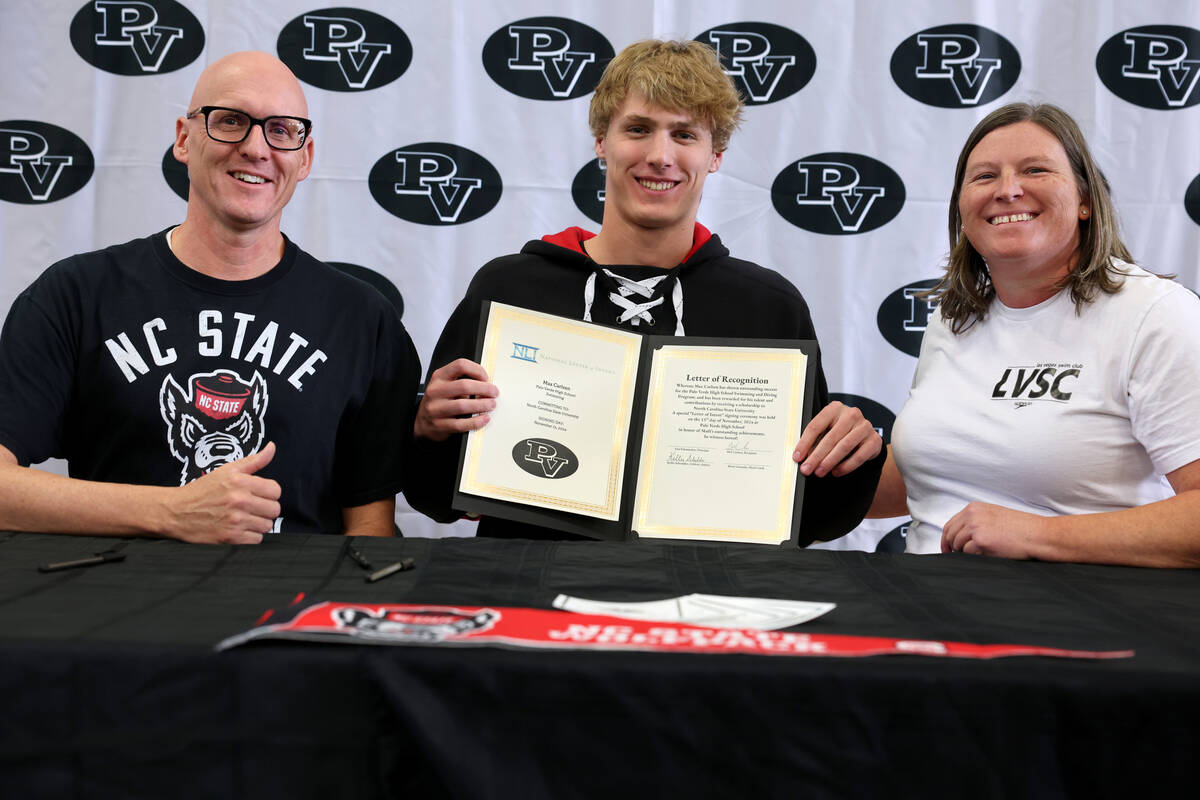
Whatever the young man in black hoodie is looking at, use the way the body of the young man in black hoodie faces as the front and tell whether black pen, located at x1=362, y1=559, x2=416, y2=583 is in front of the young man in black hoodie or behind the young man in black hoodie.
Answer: in front

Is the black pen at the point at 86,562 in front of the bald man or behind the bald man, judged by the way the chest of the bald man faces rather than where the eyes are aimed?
in front

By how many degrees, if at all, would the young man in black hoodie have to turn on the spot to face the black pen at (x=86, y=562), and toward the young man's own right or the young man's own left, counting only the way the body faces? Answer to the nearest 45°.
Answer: approximately 45° to the young man's own right

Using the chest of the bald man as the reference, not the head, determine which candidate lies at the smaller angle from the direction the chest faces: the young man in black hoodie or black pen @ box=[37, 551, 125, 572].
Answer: the black pen

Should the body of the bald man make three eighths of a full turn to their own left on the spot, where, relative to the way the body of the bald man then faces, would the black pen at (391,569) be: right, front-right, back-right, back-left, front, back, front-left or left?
back-right

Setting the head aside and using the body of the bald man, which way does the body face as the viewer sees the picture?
toward the camera

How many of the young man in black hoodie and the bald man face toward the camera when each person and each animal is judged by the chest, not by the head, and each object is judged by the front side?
2

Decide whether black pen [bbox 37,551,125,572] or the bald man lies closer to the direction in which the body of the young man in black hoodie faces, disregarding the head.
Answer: the black pen
